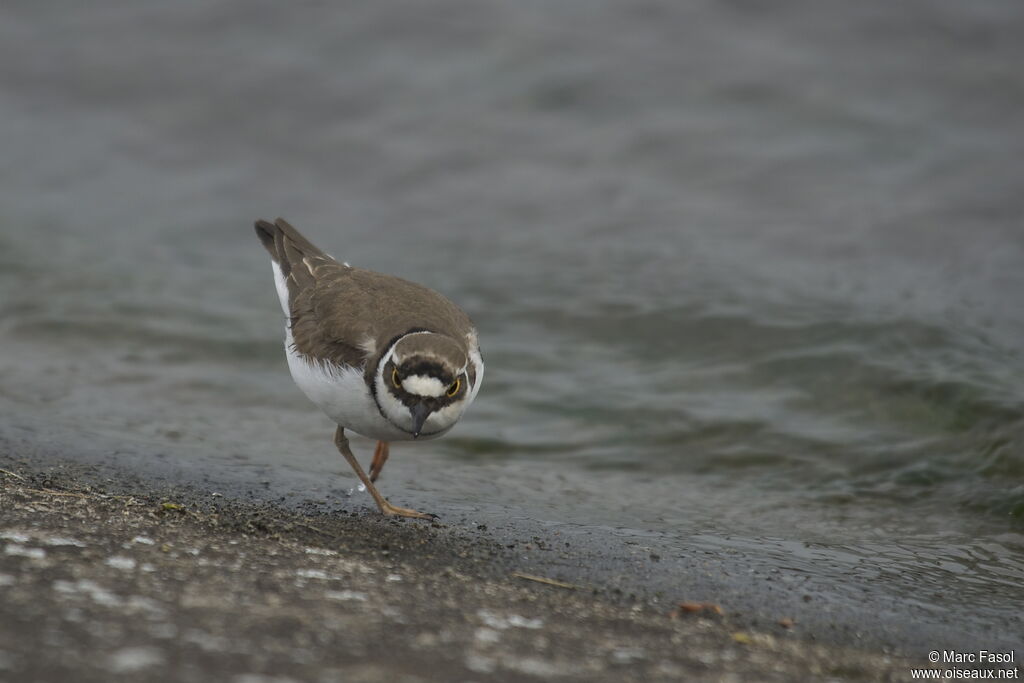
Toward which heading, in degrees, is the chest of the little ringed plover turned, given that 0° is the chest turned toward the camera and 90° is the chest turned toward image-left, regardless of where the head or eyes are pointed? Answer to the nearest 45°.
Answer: approximately 315°

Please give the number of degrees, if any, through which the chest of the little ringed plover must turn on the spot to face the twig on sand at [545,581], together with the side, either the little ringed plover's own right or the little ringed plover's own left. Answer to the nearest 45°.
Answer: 0° — it already faces it

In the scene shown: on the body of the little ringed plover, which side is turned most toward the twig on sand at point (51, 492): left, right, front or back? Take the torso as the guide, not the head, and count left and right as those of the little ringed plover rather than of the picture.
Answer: right

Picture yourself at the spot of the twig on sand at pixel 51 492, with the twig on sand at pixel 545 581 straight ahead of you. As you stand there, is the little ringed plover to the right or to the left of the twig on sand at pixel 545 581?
left
